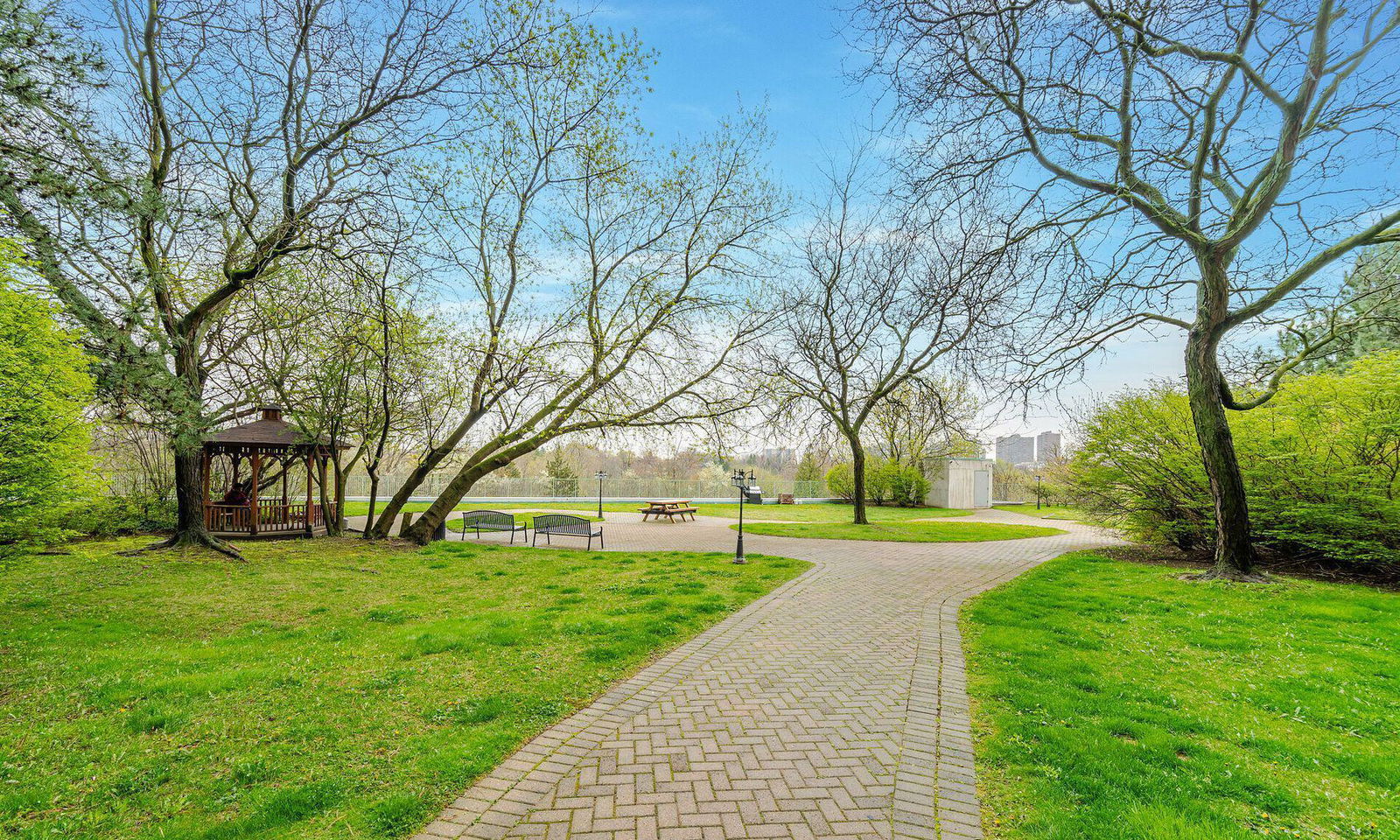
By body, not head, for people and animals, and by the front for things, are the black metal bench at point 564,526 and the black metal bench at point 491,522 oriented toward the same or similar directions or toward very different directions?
same or similar directions

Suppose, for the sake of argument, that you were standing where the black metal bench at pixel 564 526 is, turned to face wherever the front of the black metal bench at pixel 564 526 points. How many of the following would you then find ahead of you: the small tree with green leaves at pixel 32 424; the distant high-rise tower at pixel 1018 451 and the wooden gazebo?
1

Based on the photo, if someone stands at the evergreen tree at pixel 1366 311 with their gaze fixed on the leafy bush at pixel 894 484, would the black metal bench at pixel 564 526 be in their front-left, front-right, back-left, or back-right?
front-left
